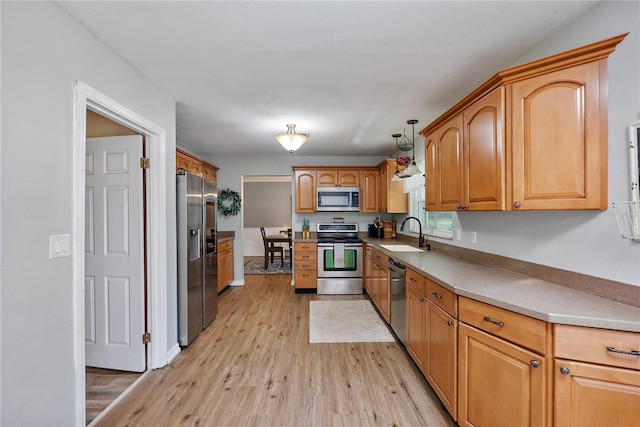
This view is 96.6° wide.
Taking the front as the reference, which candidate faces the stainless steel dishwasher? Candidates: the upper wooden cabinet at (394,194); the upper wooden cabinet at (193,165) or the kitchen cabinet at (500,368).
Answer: the upper wooden cabinet at (193,165)

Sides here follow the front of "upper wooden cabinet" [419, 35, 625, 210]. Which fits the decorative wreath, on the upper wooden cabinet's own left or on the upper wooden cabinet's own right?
on the upper wooden cabinet's own right

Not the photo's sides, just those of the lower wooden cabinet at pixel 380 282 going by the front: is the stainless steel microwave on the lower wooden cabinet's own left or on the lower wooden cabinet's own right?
on the lower wooden cabinet's own right

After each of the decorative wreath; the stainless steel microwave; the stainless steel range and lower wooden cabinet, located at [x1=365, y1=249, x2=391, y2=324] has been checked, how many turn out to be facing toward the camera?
3

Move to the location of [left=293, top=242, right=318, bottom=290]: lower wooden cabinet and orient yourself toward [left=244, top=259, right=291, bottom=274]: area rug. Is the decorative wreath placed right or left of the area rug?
left

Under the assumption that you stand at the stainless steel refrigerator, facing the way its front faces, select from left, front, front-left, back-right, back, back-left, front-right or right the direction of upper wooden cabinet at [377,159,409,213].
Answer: front-left

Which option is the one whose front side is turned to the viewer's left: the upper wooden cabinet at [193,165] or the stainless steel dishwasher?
the stainless steel dishwasher

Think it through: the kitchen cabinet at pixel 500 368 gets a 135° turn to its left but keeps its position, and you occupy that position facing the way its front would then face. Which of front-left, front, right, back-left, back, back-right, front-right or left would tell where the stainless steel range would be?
back-left

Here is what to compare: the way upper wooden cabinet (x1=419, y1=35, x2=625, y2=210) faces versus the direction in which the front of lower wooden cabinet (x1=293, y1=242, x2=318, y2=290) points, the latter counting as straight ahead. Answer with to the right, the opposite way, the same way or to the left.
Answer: to the right

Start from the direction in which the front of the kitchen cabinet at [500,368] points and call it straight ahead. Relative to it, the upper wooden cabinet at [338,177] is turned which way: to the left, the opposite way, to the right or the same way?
to the left

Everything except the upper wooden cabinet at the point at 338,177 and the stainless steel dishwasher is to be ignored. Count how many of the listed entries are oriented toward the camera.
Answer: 1

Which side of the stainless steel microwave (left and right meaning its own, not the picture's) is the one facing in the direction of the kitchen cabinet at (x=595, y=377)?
front

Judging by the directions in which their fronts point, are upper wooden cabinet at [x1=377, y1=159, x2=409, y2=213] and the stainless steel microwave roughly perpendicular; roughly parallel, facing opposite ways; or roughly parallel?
roughly perpendicular
